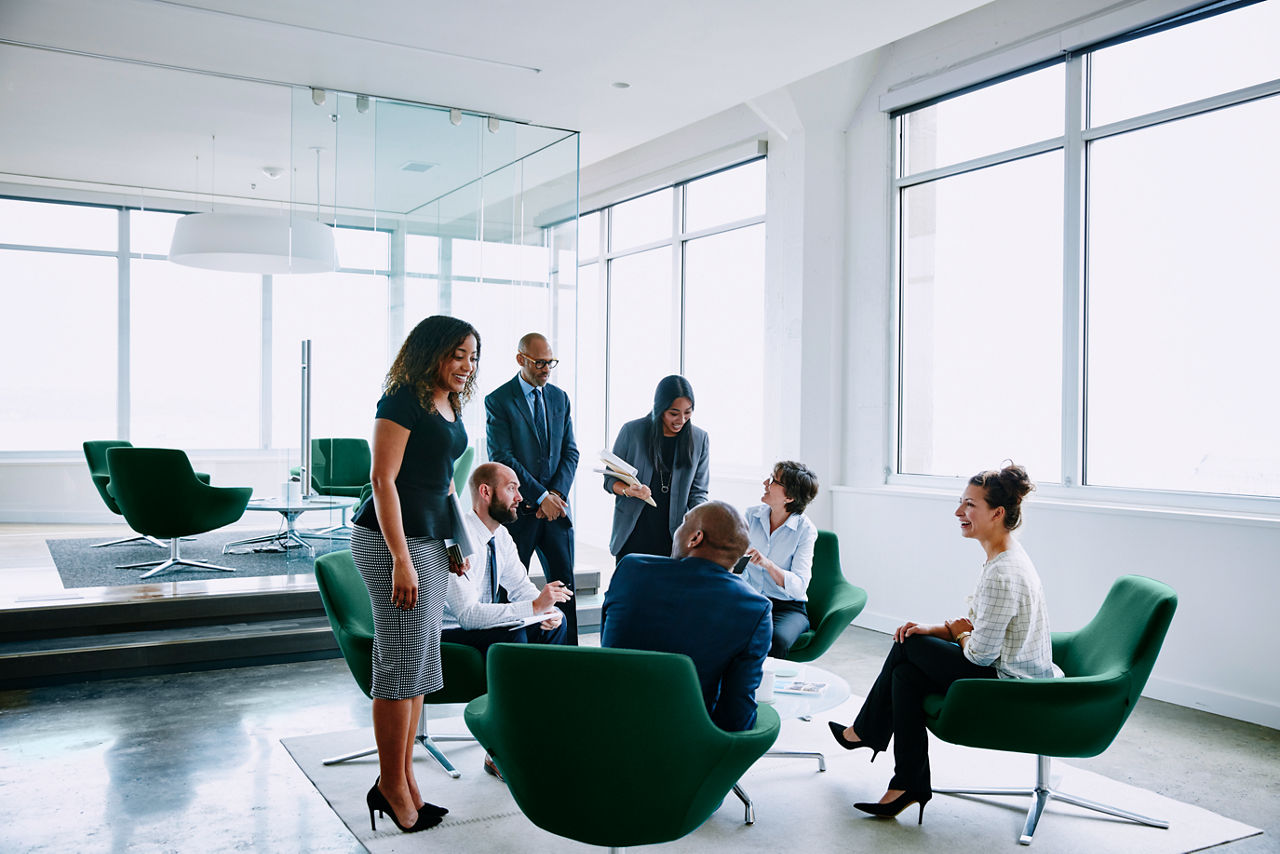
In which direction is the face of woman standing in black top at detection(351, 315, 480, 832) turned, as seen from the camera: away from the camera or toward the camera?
toward the camera

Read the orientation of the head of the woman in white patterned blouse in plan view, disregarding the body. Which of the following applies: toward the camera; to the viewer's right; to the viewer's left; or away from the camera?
to the viewer's left

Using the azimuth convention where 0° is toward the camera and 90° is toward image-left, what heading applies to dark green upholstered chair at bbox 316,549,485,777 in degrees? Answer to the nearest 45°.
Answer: approximately 315°

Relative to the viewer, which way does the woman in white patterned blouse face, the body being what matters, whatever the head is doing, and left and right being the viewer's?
facing to the left of the viewer

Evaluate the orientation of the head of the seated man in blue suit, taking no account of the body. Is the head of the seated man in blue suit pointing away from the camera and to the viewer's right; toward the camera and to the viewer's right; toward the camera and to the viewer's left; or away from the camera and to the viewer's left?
away from the camera and to the viewer's left

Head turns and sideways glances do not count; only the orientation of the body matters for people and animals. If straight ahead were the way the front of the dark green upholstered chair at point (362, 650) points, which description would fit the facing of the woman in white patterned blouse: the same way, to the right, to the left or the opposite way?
the opposite way

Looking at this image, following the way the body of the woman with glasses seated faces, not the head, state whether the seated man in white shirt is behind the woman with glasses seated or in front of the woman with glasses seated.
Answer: in front

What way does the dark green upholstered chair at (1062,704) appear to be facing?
to the viewer's left

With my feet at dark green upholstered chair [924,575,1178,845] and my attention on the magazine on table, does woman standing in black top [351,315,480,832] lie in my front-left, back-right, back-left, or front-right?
front-left

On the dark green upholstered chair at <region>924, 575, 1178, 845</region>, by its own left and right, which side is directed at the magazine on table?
front

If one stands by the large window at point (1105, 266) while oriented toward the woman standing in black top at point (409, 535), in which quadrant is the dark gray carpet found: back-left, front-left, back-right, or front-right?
front-right

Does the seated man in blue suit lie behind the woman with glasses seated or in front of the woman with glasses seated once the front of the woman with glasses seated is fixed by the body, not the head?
in front
